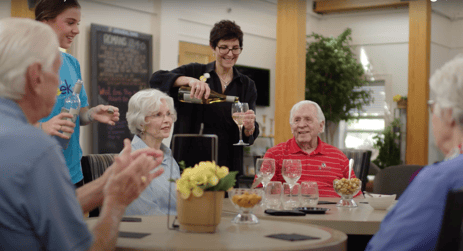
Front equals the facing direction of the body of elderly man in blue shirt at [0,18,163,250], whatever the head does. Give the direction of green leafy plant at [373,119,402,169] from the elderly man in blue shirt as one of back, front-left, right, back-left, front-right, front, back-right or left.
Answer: front

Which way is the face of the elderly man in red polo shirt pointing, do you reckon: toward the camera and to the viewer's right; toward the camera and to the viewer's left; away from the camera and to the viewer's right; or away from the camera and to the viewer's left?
toward the camera and to the viewer's left

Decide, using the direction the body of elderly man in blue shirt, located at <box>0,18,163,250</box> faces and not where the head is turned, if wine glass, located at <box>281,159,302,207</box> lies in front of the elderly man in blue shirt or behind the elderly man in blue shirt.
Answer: in front

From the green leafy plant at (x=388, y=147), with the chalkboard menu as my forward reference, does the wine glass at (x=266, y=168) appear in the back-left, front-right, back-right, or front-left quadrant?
front-left

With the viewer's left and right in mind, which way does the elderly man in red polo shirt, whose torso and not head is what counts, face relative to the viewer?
facing the viewer

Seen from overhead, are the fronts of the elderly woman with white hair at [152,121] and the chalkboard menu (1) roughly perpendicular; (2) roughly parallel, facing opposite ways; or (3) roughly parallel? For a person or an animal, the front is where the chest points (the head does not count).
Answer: roughly parallel

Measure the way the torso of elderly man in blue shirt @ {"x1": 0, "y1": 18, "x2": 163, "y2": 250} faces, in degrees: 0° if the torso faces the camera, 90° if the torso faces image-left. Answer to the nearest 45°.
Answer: approximately 225°

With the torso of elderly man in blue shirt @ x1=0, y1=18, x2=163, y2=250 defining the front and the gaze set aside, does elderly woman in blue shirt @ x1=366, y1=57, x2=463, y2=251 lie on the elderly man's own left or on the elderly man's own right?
on the elderly man's own right

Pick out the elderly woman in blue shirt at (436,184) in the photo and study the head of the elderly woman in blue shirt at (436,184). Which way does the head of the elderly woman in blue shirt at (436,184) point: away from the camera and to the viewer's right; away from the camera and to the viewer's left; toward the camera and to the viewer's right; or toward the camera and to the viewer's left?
away from the camera and to the viewer's left

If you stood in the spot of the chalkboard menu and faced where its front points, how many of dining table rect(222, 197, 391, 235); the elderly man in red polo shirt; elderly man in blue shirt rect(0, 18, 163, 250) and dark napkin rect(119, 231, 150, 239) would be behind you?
0

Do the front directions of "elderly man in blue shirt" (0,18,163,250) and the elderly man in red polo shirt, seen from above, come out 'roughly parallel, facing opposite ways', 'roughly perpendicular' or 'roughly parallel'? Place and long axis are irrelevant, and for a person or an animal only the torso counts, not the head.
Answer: roughly parallel, facing opposite ways

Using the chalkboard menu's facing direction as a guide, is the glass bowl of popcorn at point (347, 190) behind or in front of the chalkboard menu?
in front

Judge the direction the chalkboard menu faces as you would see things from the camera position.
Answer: facing the viewer and to the right of the viewer

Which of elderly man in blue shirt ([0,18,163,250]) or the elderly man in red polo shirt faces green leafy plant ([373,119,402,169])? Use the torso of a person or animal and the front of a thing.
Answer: the elderly man in blue shirt

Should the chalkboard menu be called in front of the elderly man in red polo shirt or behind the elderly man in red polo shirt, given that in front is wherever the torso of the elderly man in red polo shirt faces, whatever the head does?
behind

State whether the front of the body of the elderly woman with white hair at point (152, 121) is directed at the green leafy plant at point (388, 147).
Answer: no

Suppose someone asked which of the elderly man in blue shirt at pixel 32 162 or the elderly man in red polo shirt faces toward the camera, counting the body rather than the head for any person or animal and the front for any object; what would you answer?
the elderly man in red polo shirt

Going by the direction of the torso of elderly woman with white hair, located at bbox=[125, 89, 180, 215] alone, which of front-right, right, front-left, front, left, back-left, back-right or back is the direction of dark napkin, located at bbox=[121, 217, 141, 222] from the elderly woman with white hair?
front-right
